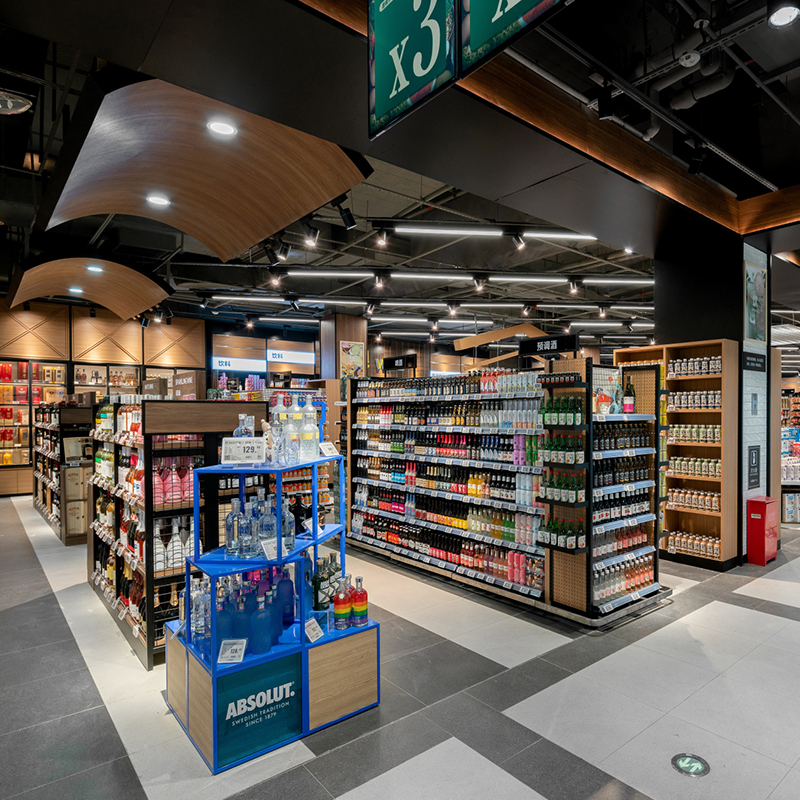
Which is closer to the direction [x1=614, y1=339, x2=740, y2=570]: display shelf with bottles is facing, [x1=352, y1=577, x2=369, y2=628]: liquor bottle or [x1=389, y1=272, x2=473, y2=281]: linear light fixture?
the liquor bottle

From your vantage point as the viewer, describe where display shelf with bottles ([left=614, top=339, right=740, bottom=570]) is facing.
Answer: facing the viewer and to the left of the viewer

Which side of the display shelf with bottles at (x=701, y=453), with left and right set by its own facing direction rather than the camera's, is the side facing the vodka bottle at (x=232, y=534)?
front

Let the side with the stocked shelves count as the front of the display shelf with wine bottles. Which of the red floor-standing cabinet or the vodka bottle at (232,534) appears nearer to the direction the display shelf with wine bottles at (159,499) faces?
the vodka bottle

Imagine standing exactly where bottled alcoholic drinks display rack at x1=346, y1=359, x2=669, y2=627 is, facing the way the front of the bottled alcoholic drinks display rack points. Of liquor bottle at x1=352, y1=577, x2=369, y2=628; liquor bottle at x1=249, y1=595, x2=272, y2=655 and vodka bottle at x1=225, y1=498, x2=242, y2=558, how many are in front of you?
3

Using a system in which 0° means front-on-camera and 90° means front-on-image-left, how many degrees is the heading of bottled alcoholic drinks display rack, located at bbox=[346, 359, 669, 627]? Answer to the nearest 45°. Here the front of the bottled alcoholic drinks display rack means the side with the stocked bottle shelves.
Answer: approximately 45°

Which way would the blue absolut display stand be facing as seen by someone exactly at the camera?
facing the viewer and to the right of the viewer

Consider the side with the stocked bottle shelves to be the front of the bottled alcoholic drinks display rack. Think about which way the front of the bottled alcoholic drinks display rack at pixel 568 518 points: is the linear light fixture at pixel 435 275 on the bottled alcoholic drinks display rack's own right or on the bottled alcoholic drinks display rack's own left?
on the bottled alcoholic drinks display rack's own right

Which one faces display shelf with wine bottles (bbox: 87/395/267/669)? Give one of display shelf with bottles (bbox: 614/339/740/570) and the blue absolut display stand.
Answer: display shelf with bottles (bbox: 614/339/740/570)

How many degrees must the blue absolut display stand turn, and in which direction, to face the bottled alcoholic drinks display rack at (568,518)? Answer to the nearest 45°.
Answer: approximately 90° to its left

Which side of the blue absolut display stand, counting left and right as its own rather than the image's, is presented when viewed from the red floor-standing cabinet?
left

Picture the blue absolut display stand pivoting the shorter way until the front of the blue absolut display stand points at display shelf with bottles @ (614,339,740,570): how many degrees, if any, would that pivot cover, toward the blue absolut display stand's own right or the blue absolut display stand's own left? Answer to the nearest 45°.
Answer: approximately 90° to the blue absolut display stand's own left

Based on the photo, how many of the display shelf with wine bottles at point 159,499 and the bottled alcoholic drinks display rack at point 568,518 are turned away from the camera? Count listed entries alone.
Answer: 0
